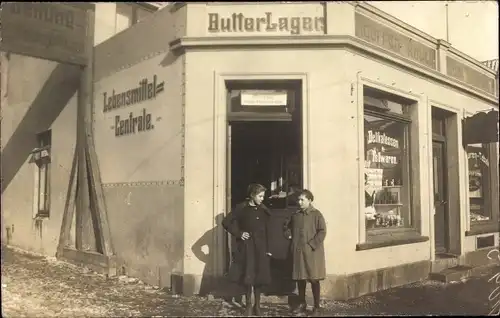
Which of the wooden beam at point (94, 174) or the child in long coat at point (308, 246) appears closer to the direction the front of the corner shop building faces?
the child in long coat

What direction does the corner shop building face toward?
toward the camera

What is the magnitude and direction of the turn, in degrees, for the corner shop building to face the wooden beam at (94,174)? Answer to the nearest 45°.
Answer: approximately 135° to its right

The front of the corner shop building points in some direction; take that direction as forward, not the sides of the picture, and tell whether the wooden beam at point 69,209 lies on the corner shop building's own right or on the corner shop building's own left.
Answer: on the corner shop building's own right

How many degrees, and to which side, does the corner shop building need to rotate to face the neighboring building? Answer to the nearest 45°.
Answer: approximately 135° to its right

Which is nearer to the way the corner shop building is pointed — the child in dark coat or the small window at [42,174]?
the child in dark coat

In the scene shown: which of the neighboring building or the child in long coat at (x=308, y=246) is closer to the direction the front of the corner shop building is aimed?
the child in long coat

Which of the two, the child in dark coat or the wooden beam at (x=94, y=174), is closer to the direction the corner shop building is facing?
the child in dark coat

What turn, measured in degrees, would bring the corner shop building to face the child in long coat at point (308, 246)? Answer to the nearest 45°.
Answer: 0° — it already faces them

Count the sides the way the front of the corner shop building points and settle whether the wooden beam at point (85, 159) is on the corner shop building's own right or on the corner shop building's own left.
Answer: on the corner shop building's own right
